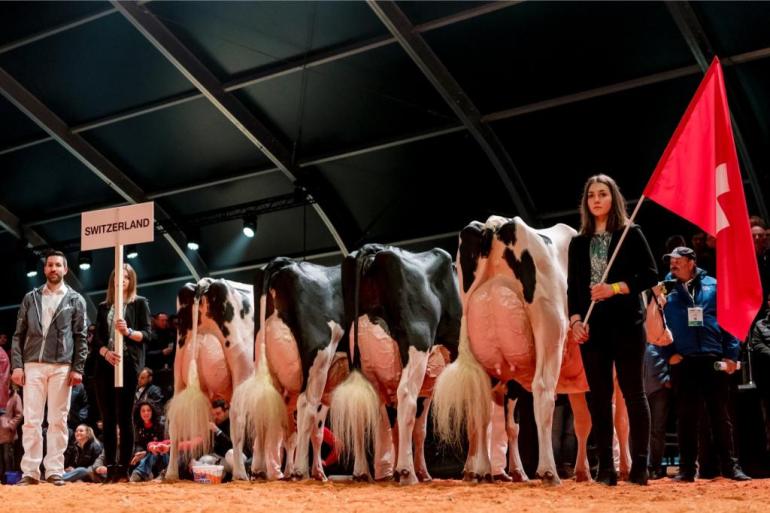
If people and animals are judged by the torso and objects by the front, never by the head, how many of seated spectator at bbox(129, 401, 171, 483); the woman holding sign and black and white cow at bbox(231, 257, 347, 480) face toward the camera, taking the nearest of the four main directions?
2

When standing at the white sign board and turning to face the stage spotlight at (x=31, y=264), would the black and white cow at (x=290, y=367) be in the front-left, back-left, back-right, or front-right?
back-right

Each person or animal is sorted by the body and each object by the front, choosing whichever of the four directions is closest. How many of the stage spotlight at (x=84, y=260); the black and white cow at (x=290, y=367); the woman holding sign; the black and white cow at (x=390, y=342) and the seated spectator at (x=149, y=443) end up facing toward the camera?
3

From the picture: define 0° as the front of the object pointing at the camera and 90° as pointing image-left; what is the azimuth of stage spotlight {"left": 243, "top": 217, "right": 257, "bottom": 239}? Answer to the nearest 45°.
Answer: approximately 45°

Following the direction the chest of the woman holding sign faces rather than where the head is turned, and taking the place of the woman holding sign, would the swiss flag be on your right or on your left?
on your left

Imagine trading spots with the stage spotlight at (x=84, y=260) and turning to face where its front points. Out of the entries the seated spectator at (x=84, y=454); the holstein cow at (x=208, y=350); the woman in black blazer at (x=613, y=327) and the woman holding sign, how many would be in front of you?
4

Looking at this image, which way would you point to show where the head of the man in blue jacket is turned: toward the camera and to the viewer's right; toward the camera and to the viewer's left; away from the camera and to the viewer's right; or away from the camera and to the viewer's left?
toward the camera and to the viewer's left

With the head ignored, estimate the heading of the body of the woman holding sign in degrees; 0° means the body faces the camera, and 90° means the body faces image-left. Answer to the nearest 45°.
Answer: approximately 0°

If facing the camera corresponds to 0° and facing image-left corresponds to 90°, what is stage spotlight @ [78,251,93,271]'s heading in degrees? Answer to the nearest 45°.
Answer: approximately 0°

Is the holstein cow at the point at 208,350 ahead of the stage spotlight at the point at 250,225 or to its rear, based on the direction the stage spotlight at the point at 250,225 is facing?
ahead
